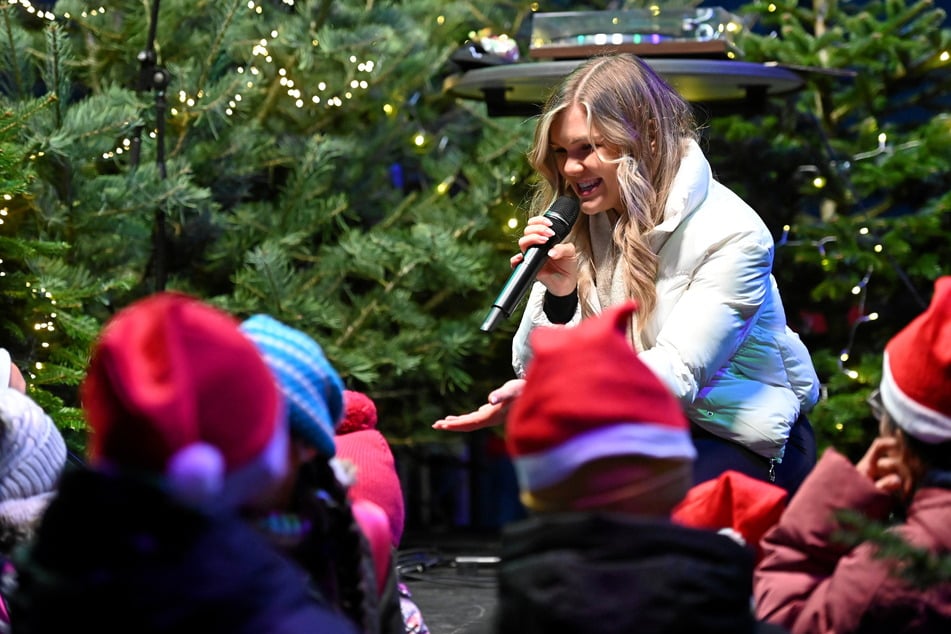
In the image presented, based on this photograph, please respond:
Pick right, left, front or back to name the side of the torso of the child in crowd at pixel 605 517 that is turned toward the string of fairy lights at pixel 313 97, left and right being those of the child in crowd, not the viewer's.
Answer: front

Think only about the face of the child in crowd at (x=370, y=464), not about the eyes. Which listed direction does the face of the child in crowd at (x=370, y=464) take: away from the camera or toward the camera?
away from the camera

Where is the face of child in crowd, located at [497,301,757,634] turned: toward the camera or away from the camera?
away from the camera

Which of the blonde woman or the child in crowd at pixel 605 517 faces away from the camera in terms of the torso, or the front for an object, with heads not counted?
the child in crowd

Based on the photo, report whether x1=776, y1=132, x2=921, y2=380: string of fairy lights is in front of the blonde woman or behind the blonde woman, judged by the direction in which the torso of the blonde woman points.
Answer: behind

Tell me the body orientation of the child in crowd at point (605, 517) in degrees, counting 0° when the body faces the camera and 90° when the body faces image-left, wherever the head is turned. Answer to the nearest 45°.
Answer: approximately 180°

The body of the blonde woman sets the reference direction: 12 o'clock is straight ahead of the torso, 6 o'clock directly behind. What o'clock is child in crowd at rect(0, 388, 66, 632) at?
The child in crowd is roughly at 12 o'clock from the blonde woman.

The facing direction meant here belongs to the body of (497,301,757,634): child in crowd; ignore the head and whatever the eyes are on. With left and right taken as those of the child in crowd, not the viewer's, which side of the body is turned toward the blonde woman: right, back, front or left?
front

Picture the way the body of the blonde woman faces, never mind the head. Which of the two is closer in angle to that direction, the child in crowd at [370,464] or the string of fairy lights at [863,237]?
the child in crowd

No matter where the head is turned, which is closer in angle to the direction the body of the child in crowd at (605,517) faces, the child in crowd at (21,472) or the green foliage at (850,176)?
the green foliage

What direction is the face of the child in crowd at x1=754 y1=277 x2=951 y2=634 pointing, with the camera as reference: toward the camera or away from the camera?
away from the camera

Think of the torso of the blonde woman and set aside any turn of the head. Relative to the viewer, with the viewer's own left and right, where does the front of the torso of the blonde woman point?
facing the viewer and to the left of the viewer

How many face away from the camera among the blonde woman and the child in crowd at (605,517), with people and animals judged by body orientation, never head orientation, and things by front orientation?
1
